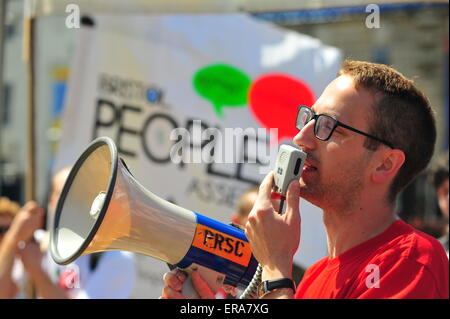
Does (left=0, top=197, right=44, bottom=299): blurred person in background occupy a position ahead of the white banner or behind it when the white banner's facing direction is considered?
ahead

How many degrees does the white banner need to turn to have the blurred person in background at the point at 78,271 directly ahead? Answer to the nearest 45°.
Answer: approximately 45° to its right

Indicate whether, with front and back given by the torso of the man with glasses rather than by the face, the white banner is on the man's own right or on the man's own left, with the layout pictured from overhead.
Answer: on the man's own right

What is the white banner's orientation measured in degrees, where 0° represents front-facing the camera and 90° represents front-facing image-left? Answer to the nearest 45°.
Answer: approximately 0°

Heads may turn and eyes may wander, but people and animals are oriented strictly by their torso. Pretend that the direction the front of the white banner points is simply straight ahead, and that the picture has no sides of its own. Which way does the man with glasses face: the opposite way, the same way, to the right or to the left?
to the right

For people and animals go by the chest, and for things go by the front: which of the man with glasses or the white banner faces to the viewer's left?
the man with glasses

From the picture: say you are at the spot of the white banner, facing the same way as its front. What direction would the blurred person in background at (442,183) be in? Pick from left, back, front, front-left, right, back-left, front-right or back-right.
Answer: front-left

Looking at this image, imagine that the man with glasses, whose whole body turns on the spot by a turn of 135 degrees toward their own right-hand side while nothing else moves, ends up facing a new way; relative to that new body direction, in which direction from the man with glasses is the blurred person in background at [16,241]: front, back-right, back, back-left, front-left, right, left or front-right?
left

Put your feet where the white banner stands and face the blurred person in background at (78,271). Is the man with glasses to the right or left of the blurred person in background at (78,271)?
left

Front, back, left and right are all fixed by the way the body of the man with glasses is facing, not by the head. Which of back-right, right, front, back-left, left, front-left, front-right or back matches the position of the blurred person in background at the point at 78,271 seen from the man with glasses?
front-right

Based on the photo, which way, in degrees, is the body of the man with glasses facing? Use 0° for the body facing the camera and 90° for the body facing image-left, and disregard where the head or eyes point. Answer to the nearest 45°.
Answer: approximately 90°

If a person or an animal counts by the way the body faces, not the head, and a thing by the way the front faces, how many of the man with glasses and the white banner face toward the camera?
1
